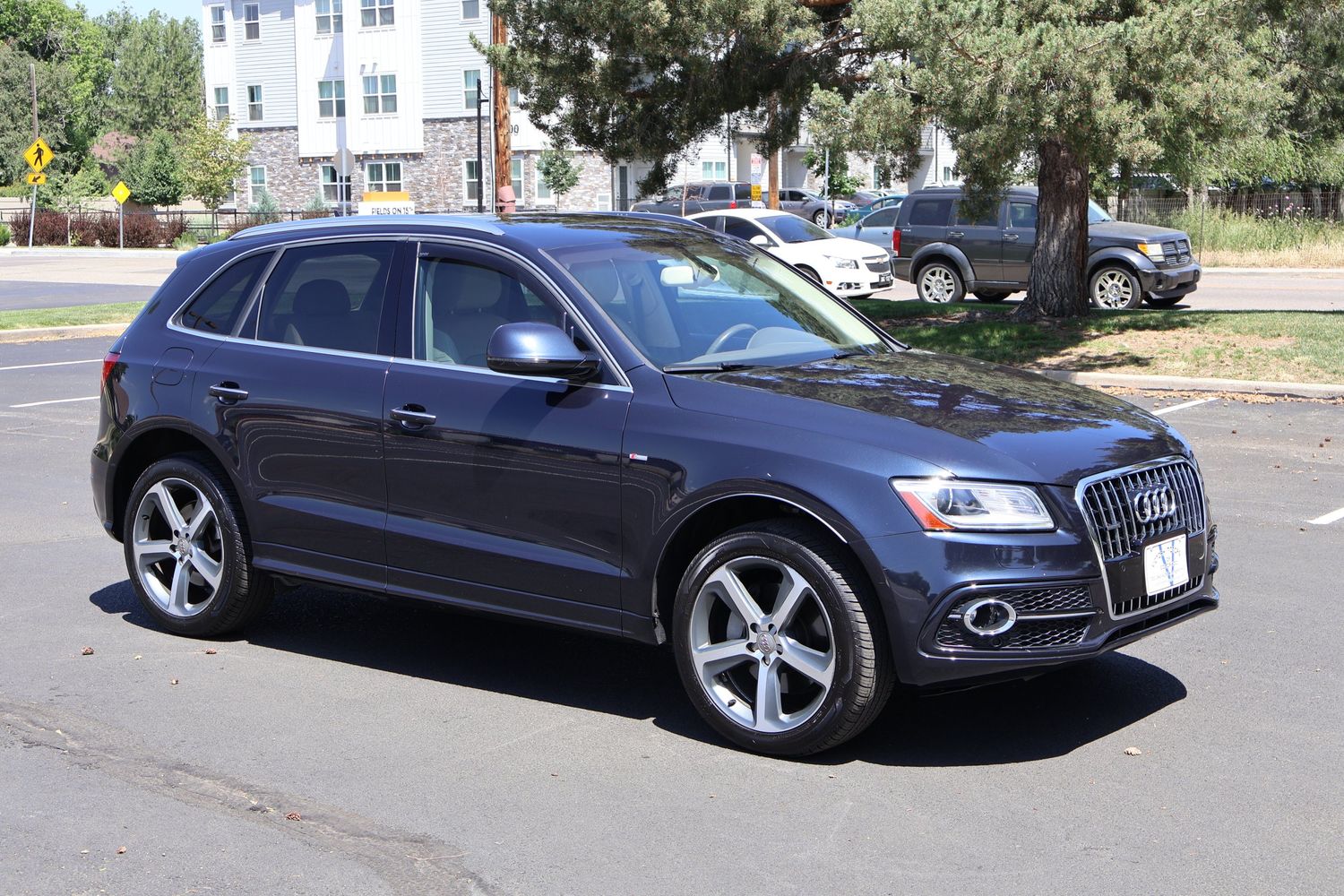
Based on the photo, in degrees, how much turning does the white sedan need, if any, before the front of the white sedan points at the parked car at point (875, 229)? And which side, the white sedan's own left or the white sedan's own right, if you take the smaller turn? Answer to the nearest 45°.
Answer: approximately 135° to the white sedan's own left

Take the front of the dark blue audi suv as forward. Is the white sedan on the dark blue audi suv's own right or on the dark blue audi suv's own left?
on the dark blue audi suv's own left

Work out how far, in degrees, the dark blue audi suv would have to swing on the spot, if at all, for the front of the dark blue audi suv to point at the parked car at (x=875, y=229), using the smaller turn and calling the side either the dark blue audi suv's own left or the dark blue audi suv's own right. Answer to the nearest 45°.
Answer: approximately 135° to the dark blue audi suv's own left

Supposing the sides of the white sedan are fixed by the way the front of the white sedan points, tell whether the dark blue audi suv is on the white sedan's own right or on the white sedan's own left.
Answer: on the white sedan's own right
